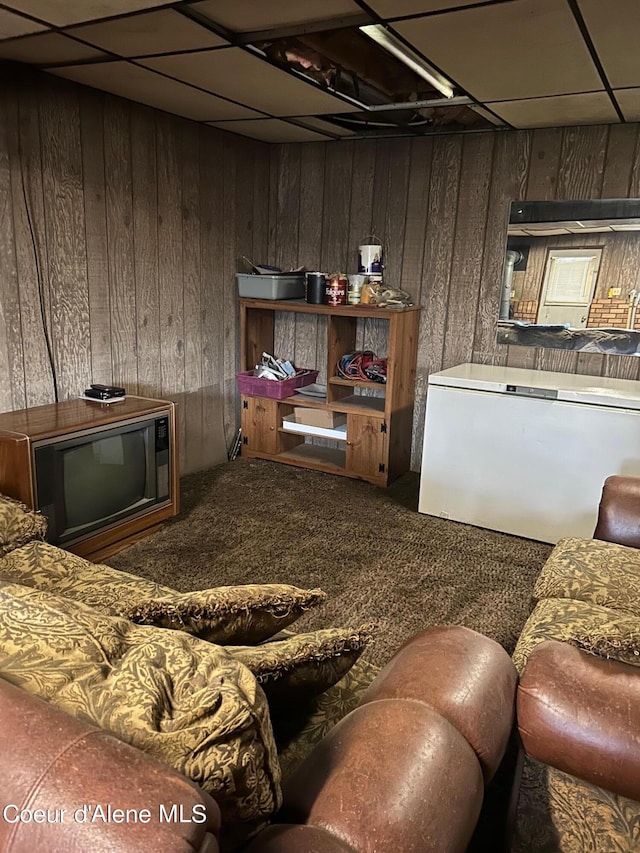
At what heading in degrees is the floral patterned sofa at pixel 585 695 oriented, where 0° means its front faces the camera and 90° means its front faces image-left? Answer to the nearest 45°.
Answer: approximately 90°

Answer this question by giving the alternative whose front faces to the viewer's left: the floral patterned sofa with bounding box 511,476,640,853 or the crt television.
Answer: the floral patterned sofa

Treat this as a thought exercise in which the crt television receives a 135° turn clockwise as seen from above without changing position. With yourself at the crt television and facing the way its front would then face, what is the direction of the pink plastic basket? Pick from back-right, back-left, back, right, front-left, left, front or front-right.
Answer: back-right

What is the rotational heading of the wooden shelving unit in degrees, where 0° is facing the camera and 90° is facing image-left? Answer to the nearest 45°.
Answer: approximately 45°

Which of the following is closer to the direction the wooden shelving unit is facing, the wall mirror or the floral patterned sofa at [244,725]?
the floral patterned sofa

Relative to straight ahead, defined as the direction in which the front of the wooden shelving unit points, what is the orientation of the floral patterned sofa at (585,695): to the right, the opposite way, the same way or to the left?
to the right

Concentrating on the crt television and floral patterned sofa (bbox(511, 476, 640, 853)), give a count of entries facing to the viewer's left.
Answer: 1

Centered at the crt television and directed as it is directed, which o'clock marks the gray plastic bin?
The gray plastic bin is roughly at 9 o'clock from the crt television.
